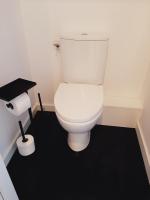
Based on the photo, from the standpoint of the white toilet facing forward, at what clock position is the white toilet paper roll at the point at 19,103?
The white toilet paper roll is roughly at 2 o'clock from the white toilet.

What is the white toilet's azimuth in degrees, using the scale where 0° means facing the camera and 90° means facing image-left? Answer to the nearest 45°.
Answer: approximately 0°

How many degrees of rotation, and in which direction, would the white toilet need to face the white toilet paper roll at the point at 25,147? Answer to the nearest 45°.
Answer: approximately 45° to its right
